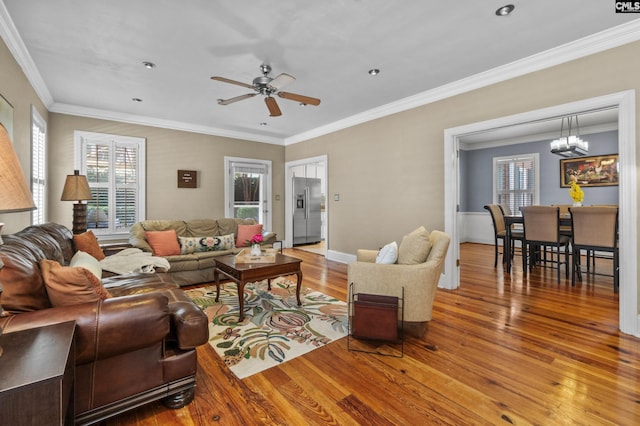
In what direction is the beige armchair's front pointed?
to the viewer's left

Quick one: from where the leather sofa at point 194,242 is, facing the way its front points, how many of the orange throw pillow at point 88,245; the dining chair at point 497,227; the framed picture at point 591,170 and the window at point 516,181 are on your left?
3

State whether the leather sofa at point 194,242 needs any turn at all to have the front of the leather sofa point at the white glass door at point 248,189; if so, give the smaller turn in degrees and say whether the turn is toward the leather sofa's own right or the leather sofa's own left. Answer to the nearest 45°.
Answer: approximately 135° to the leather sofa's own left

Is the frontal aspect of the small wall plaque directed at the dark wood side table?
yes

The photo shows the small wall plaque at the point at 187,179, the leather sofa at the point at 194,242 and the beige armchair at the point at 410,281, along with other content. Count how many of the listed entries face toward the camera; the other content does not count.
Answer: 2

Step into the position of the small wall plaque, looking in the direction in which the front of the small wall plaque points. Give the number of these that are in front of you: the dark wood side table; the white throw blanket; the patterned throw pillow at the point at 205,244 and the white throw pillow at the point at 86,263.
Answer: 4

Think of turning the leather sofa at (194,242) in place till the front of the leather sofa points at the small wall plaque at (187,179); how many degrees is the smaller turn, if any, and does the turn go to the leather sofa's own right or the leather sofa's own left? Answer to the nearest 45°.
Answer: approximately 180°

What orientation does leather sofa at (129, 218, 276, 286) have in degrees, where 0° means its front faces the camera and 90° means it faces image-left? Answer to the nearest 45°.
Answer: approximately 0°

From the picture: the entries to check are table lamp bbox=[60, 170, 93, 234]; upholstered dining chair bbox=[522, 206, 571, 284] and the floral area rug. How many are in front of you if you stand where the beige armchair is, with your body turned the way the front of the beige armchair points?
2

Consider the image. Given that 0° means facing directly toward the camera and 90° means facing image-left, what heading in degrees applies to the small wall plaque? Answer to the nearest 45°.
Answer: approximately 0°

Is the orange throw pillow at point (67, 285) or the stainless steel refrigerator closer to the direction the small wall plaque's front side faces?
the orange throw pillow

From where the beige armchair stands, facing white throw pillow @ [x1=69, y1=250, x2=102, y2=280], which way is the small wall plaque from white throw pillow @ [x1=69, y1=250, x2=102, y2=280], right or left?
right
